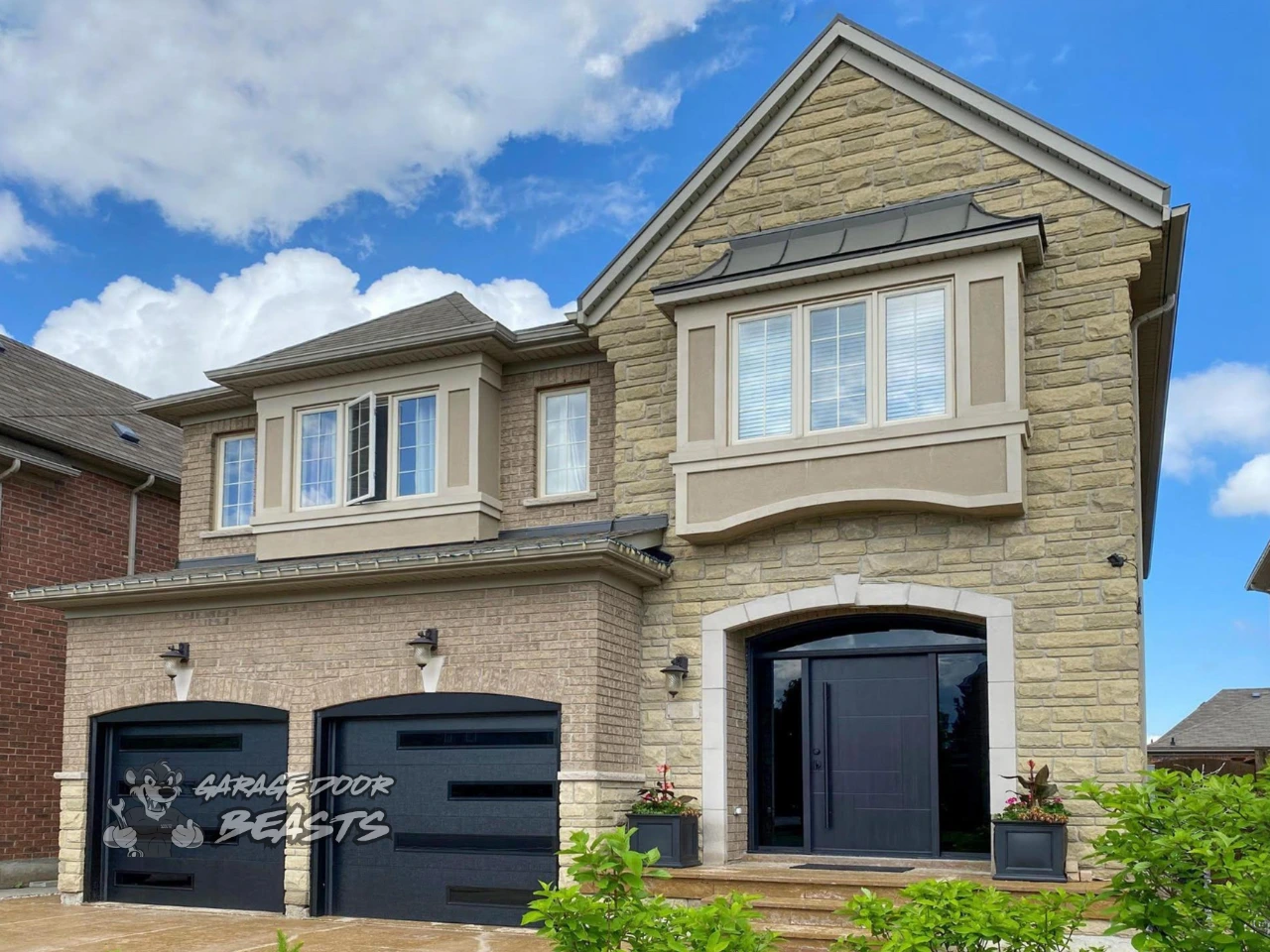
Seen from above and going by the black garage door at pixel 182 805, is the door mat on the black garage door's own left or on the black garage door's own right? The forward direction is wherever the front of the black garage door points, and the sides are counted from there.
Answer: on the black garage door's own left

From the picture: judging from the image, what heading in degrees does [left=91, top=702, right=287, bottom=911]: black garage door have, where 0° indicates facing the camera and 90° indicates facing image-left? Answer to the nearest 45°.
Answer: approximately 0°

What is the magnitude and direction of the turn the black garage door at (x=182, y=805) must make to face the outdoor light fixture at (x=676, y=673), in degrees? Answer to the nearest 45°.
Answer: approximately 45° to its left

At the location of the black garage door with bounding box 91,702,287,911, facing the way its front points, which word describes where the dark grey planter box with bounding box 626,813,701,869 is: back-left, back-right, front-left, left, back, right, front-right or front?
front-left

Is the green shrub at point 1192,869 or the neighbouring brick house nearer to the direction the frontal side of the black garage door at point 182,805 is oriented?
the green shrub
